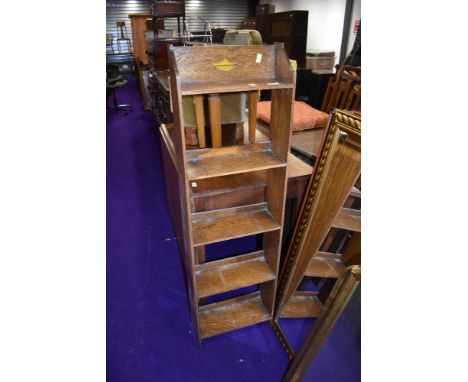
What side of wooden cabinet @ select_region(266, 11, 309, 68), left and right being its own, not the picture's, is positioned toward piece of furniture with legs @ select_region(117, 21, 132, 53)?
right

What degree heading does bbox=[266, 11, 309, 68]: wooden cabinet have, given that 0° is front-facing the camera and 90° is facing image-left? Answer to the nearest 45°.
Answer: approximately 45°

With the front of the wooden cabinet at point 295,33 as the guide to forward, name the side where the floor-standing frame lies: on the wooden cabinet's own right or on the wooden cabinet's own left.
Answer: on the wooden cabinet's own left

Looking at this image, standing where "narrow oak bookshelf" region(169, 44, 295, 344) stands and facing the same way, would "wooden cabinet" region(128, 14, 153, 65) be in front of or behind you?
behind

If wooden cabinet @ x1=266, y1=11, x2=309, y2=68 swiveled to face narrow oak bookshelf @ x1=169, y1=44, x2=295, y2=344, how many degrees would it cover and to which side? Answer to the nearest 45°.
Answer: approximately 45° to its left

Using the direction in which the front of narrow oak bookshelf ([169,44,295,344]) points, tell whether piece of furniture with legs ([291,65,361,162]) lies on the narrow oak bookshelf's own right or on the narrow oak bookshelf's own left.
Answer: on the narrow oak bookshelf's own left

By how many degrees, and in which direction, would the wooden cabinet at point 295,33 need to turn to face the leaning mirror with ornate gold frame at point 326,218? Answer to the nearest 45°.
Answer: approximately 45° to its left

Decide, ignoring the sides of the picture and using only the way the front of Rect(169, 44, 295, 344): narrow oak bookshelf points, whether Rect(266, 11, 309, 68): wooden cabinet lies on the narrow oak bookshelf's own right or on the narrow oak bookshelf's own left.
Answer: on the narrow oak bookshelf's own left

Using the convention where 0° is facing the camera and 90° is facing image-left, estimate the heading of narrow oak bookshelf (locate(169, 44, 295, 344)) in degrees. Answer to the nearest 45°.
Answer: approximately 315°
